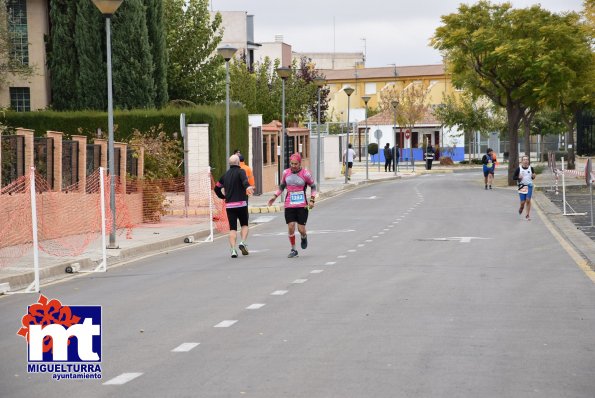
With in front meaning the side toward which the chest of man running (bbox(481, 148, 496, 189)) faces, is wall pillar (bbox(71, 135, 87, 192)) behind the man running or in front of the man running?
in front

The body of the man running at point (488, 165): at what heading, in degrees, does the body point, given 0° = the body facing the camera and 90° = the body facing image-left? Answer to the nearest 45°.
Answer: approximately 0°

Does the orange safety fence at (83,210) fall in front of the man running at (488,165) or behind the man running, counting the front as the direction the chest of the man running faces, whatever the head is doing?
in front

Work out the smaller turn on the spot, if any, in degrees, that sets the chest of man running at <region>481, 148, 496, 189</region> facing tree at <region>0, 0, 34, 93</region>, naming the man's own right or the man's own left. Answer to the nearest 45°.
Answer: approximately 90° to the man's own right

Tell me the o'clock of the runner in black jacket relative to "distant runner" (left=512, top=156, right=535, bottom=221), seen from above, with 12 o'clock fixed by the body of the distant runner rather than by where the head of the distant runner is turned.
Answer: The runner in black jacket is roughly at 1 o'clock from the distant runner.

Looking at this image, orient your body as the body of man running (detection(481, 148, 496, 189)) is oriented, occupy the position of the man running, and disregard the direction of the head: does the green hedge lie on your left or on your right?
on your right

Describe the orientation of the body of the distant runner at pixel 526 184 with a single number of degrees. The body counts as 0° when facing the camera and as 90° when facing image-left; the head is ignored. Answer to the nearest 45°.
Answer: approximately 0°

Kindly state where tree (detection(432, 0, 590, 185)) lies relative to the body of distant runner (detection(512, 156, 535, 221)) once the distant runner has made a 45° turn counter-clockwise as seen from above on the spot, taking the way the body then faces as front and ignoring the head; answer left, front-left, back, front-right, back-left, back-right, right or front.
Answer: back-left

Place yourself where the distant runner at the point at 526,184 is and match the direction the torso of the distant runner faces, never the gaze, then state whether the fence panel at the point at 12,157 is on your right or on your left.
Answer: on your right

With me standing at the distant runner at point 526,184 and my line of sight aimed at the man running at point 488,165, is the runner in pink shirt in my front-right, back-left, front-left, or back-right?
back-left

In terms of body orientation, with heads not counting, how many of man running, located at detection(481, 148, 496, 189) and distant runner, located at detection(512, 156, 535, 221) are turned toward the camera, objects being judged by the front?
2
